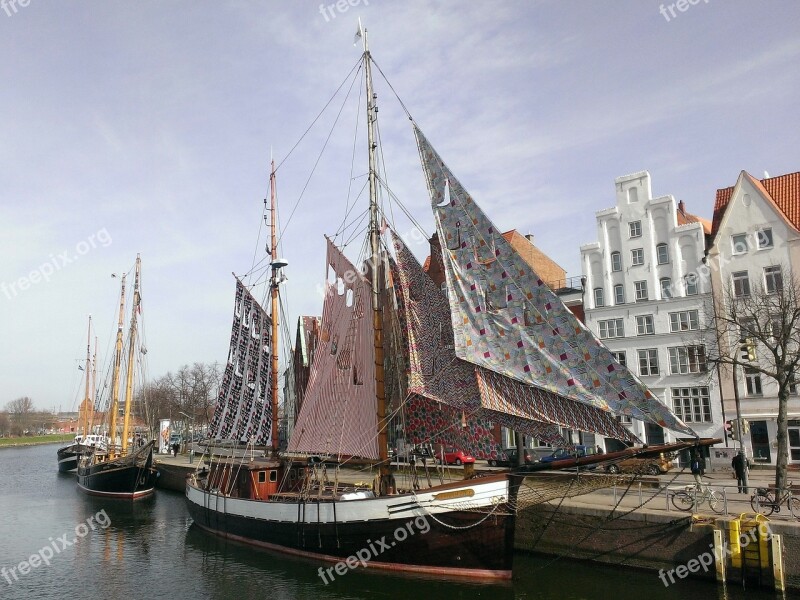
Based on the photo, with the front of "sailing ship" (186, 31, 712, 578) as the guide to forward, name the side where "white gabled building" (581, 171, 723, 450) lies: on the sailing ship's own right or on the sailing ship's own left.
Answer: on the sailing ship's own left

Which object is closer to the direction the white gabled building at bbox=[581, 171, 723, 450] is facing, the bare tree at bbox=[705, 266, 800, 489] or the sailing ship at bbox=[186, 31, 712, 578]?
the sailing ship

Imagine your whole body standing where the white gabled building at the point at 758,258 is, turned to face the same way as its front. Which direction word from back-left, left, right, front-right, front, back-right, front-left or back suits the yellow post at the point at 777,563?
front-left

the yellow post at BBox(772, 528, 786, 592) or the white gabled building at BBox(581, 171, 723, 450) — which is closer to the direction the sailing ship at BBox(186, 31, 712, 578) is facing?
the yellow post

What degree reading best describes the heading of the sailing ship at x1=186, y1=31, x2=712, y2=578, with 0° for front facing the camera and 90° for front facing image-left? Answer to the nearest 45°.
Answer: approximately 315°

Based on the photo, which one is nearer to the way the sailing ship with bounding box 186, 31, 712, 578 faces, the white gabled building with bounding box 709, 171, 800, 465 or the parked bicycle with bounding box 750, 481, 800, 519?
the parked bicycle

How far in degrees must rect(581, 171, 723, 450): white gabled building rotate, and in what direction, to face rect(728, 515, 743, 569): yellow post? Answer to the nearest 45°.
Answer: approximately 45° to its left

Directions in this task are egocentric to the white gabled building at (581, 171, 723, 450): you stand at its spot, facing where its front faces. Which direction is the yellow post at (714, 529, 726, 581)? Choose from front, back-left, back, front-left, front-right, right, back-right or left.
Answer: front-left

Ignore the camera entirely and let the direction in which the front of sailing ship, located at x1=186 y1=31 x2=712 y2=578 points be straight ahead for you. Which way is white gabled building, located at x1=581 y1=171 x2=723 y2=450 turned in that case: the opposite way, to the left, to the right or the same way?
to the right

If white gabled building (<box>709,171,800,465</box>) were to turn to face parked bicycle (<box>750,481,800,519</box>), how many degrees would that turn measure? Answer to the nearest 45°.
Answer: approximately 45° to its left

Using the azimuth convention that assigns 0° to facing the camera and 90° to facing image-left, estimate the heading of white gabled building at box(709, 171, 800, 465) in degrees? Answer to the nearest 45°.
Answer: approximately 45°
